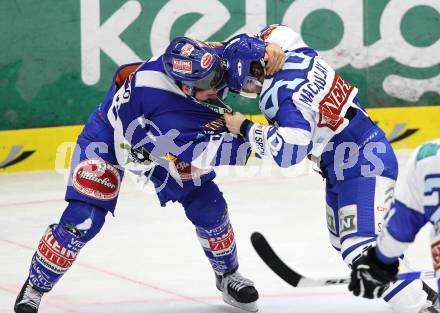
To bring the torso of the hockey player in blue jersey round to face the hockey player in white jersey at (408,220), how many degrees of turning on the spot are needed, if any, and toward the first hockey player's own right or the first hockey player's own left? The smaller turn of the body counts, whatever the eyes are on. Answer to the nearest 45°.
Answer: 0° — they already face them
